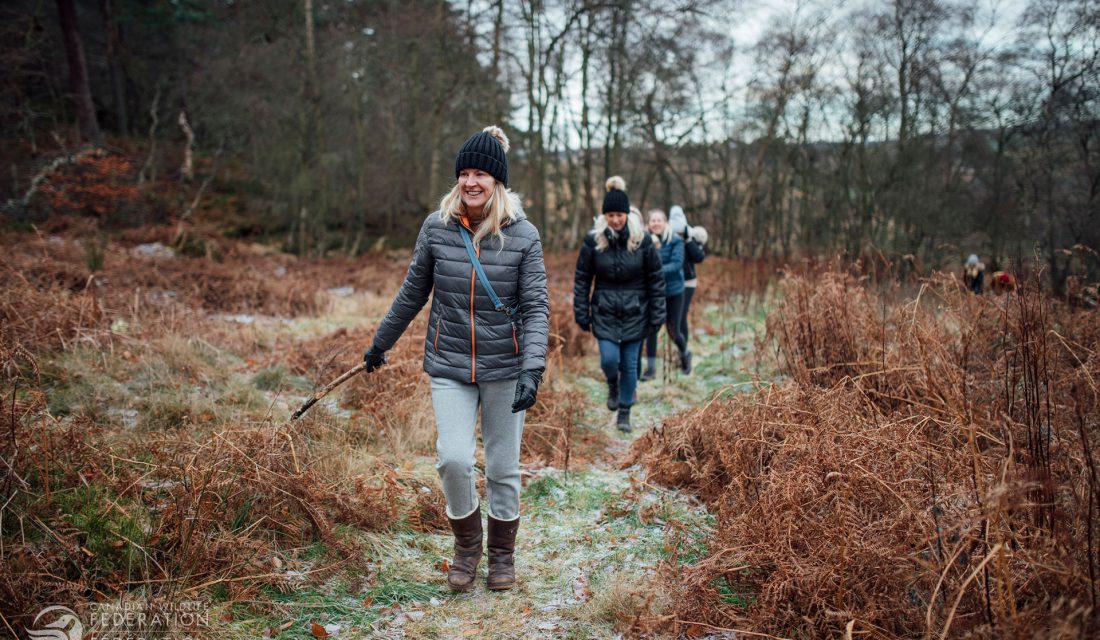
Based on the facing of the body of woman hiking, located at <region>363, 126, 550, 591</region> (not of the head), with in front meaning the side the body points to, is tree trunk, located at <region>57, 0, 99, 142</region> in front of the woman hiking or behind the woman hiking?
behind

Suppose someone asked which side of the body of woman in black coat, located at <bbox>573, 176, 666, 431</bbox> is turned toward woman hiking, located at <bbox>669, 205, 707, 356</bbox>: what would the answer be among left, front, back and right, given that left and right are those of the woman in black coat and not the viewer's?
back

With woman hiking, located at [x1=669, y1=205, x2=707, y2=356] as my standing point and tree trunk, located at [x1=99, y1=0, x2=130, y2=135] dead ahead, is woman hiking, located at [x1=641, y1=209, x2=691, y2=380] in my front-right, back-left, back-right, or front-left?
back-left

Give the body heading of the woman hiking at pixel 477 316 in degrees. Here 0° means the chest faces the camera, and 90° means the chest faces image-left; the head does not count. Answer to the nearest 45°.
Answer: approximately 0°

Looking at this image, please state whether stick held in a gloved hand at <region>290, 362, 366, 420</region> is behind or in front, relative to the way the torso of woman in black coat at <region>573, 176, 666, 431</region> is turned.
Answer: in front

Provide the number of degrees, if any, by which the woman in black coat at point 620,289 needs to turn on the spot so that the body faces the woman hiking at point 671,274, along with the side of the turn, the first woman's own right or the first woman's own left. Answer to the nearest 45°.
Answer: approximately 180°

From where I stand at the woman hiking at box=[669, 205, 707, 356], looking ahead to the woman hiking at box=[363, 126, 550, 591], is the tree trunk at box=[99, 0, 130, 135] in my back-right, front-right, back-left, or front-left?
back-right

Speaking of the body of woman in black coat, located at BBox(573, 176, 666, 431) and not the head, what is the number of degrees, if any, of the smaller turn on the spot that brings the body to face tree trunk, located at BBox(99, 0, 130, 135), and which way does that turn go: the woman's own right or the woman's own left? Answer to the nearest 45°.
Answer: approximately 135° to the woman's own right

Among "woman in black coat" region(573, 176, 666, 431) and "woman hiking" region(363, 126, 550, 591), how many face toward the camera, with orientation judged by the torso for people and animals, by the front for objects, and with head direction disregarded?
2

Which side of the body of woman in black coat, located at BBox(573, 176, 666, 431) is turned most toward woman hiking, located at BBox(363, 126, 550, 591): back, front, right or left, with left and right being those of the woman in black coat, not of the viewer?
front
